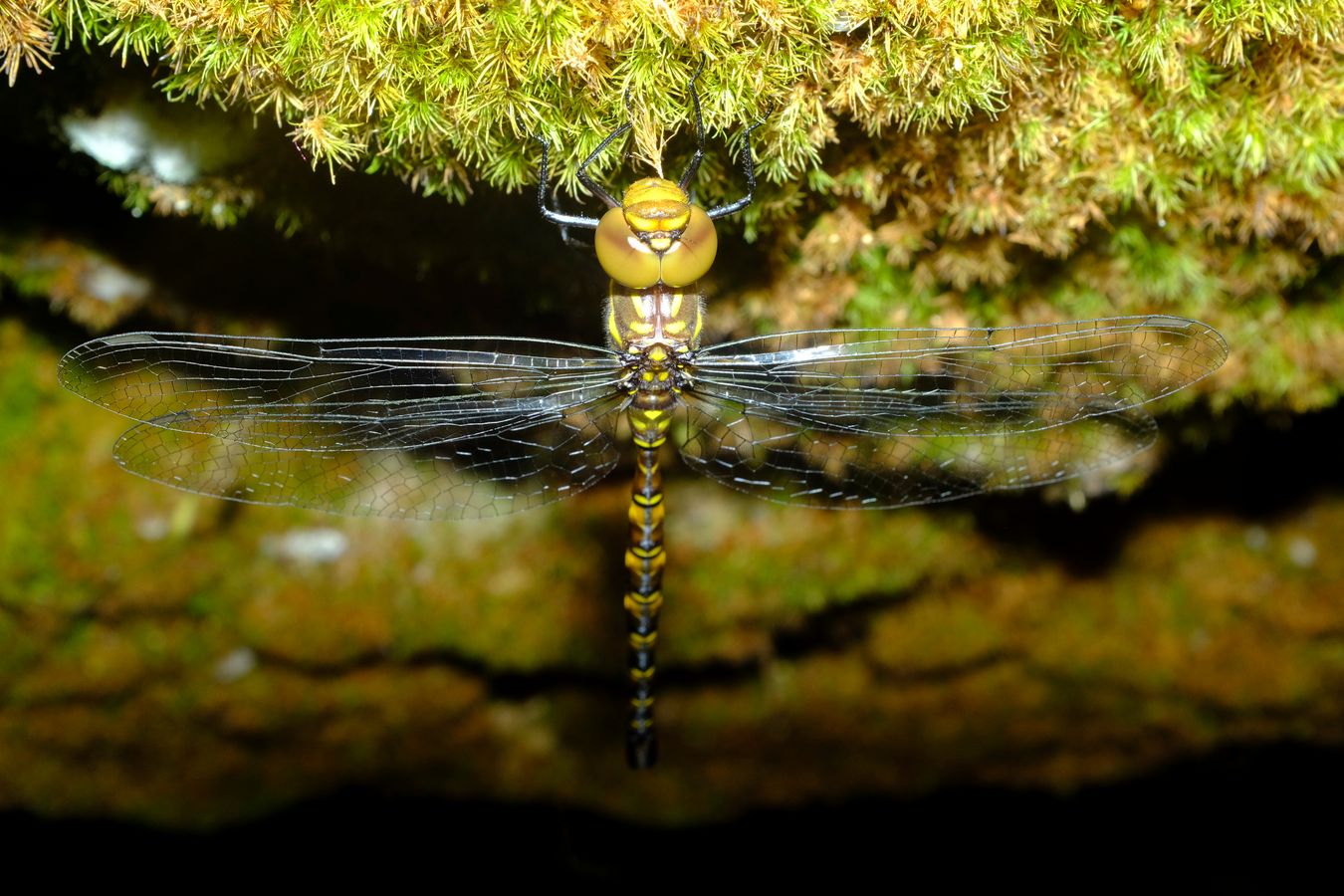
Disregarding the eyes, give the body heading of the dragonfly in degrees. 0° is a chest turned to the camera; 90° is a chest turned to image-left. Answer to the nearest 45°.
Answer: approximately 180°
